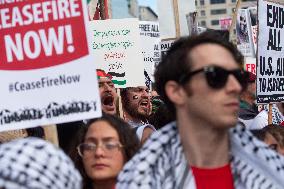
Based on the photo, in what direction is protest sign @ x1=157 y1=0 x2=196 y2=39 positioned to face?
away from the camera

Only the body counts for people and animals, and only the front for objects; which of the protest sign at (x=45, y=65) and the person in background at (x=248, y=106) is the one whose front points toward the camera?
the protest sign

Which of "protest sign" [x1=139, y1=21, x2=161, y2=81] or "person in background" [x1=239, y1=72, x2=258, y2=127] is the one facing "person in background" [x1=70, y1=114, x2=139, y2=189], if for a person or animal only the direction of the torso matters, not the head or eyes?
the protest sign

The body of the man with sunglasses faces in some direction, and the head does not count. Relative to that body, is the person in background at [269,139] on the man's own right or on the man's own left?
on the man's own left

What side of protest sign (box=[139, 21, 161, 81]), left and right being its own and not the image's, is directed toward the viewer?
front

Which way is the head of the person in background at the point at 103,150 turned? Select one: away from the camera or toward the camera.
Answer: toward the camera

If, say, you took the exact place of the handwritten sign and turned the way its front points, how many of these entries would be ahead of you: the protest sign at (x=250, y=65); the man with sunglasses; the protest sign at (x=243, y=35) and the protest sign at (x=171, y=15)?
1

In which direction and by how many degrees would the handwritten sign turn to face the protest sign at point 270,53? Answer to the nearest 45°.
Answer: approximately 45° to its left

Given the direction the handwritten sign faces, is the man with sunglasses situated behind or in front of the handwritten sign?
in front

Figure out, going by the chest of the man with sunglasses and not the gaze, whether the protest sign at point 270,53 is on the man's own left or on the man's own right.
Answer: on the man's own left

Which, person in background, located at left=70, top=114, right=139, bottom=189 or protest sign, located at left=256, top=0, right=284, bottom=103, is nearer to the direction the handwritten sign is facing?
the person in background

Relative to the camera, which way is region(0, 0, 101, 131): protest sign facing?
toward the camera

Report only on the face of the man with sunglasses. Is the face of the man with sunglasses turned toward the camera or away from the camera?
toward the camera

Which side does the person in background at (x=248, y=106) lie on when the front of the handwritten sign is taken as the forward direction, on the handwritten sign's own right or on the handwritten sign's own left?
on the handwritten sign's own left
